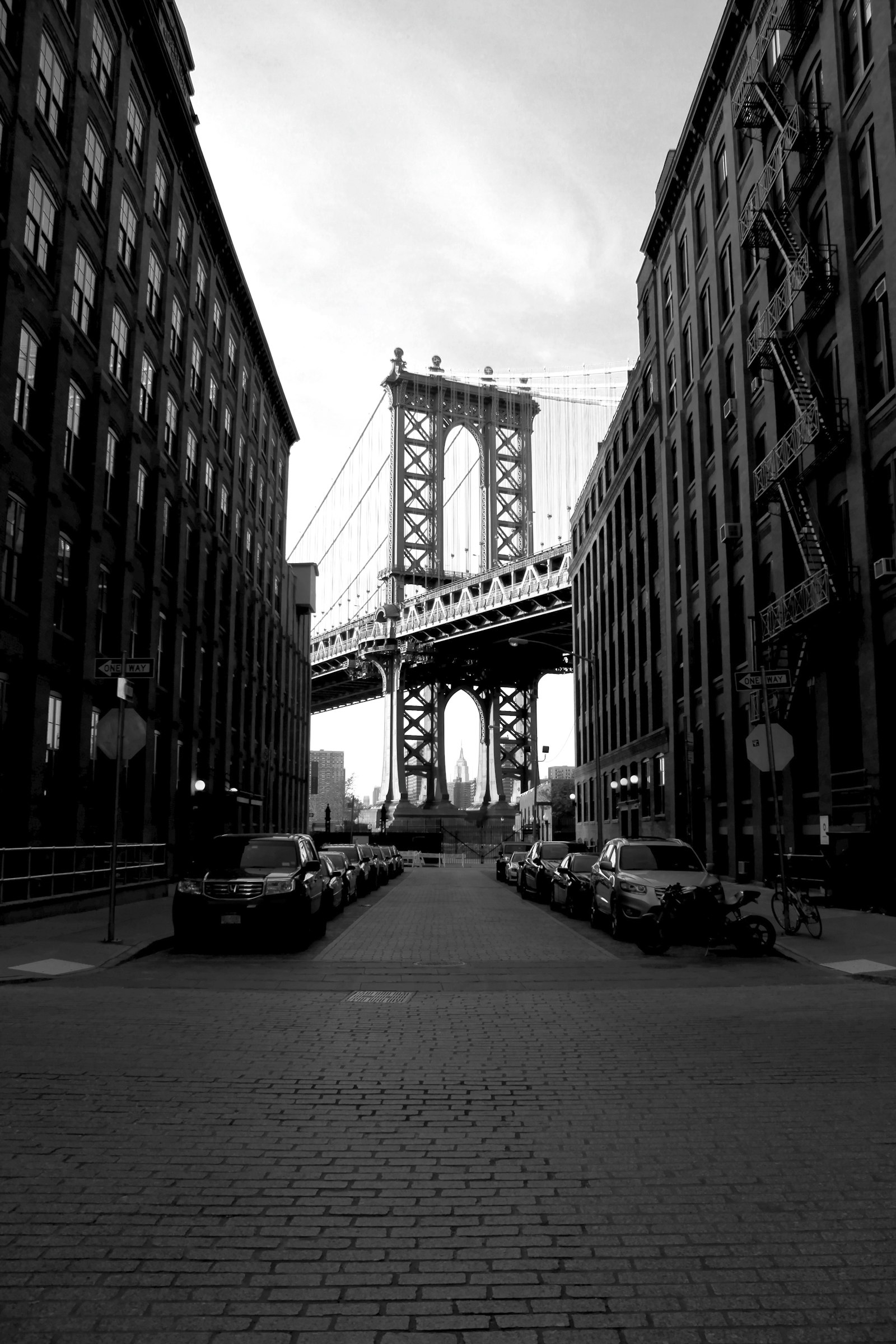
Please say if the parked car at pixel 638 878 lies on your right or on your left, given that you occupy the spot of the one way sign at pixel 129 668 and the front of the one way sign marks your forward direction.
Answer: on your left

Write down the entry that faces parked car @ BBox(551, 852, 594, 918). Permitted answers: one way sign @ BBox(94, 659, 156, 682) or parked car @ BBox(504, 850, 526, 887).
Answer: parked car @ BBox(504, 850, 526, 887)

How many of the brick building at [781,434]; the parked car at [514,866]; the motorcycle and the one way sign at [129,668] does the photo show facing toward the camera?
2

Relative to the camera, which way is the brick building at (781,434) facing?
to the viewer's left

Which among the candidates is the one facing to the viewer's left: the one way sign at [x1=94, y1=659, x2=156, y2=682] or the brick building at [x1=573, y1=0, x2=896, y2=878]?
the brick building
